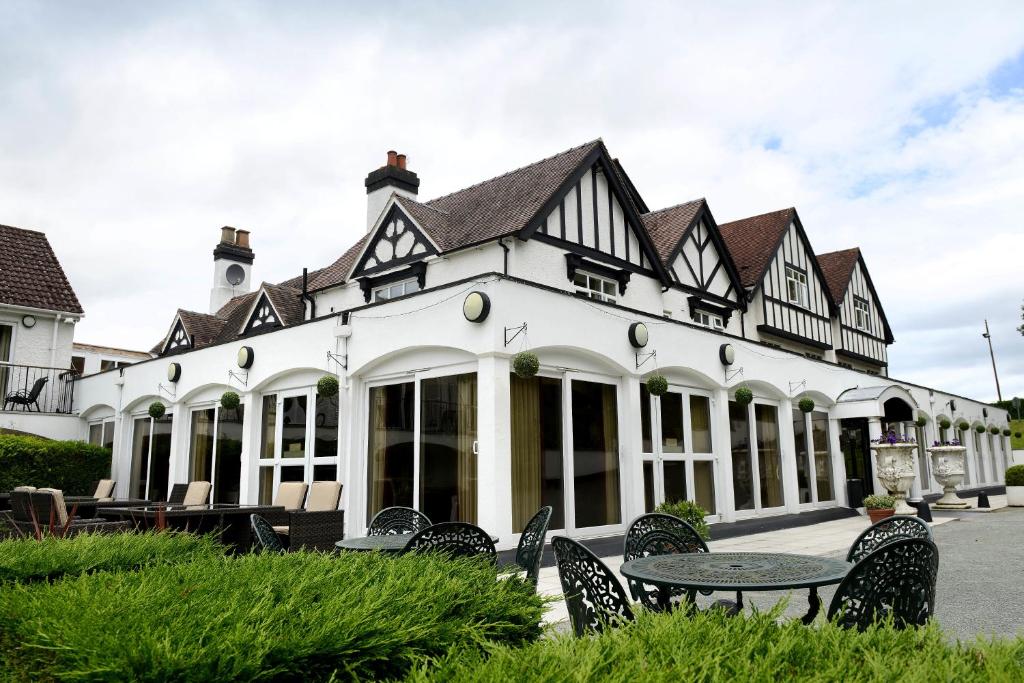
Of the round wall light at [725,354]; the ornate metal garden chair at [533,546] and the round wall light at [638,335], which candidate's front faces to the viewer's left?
the ornate metal garden chair

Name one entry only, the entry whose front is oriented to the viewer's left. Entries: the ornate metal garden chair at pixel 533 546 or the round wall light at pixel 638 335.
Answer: the ornate metal garden chair

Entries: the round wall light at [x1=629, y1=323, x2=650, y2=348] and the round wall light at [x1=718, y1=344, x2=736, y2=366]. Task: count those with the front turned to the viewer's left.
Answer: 0

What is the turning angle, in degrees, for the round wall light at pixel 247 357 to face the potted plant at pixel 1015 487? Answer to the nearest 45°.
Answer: approximately 135° to its left

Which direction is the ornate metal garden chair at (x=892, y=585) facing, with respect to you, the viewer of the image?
facing away from the viewer and to the left of the viewer

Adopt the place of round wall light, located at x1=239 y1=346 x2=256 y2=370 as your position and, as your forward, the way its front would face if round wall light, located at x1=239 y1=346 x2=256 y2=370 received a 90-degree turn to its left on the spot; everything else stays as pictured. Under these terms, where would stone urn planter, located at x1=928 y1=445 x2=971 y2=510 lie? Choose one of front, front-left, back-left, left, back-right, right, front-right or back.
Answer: front-left

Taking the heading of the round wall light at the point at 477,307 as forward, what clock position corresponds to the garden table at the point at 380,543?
The garden table is roughly at 11 o'clock from the round wall light.

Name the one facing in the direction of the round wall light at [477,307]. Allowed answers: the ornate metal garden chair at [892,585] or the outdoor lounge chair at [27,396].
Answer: the ornate metal garden chair

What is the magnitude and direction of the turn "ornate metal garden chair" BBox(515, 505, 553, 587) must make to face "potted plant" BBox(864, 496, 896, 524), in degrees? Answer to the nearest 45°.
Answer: approximately 135° to its right

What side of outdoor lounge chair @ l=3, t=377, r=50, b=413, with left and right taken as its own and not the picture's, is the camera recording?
left

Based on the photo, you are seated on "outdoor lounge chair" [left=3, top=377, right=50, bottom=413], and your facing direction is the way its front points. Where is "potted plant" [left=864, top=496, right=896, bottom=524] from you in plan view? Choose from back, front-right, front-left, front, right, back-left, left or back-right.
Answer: back-left

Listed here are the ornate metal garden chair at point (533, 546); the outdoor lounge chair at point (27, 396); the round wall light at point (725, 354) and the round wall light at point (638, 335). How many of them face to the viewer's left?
2

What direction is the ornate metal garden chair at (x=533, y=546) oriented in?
to the viewer's left

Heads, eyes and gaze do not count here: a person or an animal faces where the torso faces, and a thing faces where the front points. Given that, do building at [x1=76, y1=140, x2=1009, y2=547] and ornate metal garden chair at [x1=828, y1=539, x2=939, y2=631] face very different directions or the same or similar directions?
very different directions

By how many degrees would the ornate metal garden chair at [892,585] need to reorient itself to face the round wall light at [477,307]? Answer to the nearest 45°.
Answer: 0° — it already faces it
